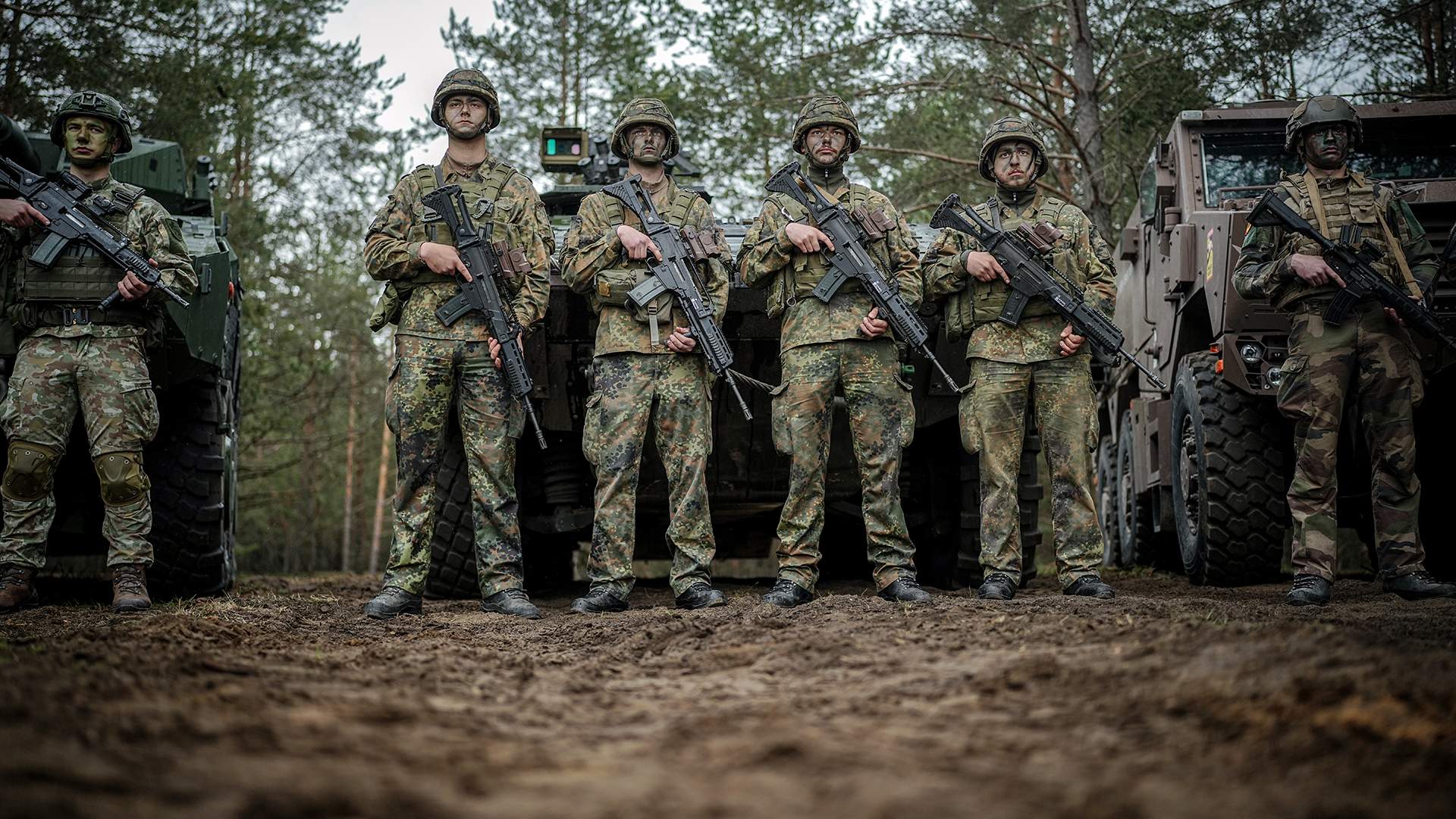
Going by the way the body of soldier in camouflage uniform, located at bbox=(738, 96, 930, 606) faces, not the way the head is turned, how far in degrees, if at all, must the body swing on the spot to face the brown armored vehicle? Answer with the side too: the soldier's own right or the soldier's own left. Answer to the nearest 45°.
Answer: approximately 135° to the soldier's own left

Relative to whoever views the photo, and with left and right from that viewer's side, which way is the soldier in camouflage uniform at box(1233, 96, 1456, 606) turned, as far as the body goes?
facing the viewer

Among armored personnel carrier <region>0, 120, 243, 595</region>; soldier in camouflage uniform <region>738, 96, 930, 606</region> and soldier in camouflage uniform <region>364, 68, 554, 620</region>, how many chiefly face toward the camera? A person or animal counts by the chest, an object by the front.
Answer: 3

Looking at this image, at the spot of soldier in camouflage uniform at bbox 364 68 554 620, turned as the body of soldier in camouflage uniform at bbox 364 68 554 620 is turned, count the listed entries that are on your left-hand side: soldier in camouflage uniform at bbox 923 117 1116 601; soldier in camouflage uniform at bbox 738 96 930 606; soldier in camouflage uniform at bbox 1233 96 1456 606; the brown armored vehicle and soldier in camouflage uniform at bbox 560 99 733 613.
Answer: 5

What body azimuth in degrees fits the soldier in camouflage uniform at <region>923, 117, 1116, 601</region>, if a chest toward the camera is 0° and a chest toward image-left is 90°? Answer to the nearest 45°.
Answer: approximately 0°

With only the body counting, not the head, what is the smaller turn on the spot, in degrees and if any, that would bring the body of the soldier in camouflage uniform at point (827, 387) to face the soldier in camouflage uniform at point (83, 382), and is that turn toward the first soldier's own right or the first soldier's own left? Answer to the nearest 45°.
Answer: approximately 90° to the first soldier's own right

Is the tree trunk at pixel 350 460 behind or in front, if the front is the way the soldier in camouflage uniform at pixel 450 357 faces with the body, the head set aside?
behind

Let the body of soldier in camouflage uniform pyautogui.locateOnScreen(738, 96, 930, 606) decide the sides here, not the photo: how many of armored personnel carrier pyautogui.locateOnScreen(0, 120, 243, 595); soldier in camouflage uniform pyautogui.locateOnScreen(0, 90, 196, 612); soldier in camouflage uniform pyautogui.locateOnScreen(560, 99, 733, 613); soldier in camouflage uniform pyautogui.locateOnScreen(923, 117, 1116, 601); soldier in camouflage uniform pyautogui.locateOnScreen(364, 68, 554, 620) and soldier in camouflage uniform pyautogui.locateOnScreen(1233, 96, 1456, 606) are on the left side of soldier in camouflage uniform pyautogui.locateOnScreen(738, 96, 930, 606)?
2

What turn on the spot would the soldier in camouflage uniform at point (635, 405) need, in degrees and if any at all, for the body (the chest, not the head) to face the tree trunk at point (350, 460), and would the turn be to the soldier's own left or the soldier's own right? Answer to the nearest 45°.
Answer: approximately 180°

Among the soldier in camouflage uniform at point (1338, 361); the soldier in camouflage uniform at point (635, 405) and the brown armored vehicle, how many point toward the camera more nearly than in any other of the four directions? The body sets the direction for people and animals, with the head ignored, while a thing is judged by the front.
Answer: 3

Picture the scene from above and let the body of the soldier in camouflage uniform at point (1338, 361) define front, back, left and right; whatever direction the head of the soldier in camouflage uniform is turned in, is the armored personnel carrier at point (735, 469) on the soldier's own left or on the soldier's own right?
on the soldier's own right

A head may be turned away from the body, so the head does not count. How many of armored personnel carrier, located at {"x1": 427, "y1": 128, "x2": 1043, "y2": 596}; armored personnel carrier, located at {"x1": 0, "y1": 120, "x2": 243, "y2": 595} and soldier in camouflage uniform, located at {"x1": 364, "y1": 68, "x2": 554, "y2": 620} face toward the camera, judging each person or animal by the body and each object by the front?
3

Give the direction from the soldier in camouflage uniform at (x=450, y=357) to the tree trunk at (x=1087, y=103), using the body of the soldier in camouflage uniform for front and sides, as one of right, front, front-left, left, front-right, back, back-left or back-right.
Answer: back-left

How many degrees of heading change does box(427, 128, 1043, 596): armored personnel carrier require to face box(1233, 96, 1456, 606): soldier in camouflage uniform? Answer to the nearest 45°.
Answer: approximately 45° to its left
